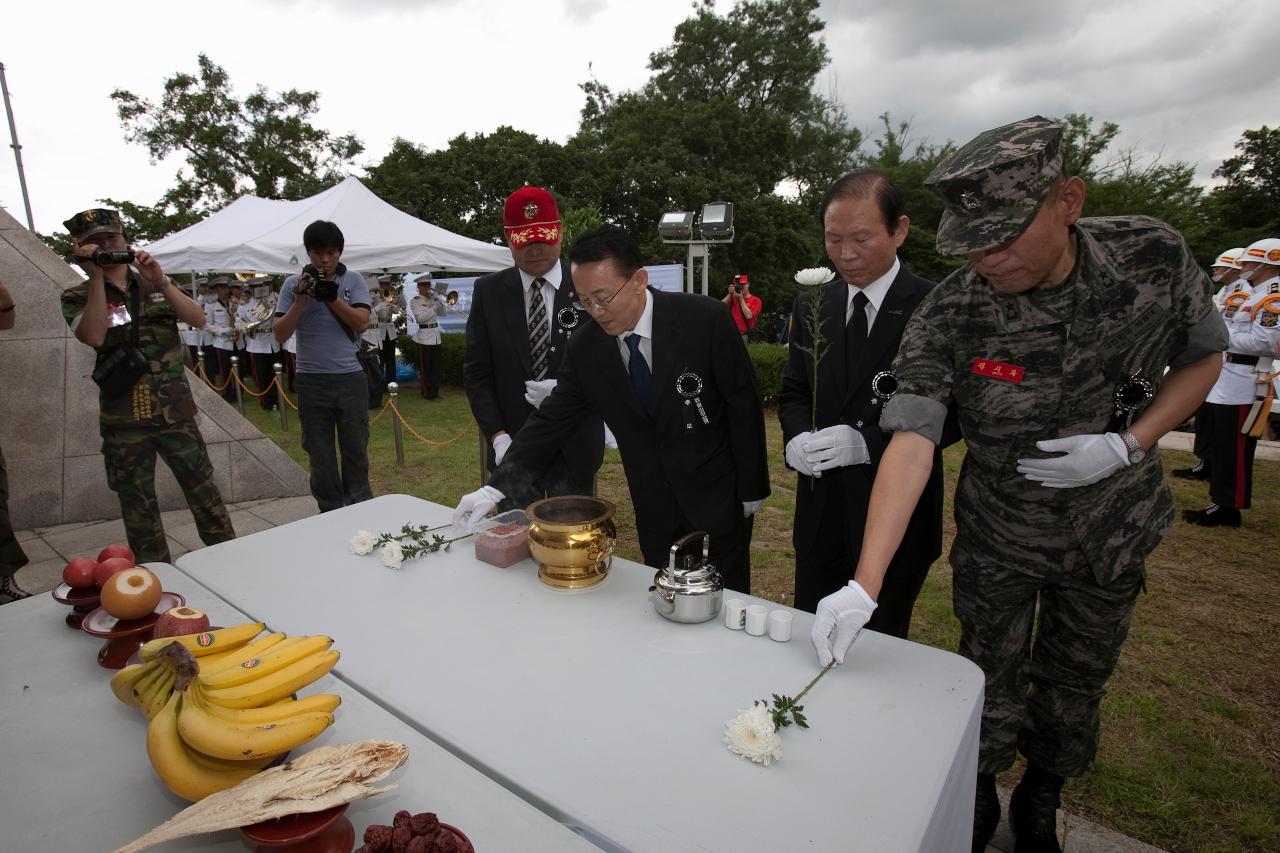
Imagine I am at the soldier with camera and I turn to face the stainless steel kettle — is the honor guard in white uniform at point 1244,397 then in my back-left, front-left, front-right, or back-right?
front-left

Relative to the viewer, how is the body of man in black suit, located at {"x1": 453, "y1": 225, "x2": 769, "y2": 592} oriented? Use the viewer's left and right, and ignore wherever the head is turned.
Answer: facing the viewer and to the left of the viewer

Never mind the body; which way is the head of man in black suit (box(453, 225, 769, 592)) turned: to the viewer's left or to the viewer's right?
to the viewer's left

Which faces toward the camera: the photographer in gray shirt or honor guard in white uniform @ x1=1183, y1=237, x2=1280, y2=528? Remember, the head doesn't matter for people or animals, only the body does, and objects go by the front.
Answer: the photographer in gray shirt

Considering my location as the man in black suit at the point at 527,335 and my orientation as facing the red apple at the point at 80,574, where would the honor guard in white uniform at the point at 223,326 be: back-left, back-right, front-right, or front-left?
back-right

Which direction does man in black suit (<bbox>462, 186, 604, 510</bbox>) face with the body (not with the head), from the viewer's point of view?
toward the camera

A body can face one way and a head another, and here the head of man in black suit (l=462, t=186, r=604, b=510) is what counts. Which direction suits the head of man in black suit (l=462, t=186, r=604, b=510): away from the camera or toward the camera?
toward the camera

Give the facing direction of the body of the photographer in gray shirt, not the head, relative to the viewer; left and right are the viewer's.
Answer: facing the viewer

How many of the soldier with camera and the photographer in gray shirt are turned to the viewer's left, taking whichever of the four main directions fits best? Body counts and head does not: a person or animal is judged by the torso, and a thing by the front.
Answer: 0

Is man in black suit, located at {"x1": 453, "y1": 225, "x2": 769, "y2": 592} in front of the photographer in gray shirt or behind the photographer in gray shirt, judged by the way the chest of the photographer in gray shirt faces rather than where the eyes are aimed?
in front

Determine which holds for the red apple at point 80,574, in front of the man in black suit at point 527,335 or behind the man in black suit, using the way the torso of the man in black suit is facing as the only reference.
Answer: in front

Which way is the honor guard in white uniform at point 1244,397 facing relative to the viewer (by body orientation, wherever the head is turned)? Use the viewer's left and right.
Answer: facing to the left of the viewer

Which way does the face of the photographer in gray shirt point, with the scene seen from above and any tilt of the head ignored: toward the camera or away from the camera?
toward the camera

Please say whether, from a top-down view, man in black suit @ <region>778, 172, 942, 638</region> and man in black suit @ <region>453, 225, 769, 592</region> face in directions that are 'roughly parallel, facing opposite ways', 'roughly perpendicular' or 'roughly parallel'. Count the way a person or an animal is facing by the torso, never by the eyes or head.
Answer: roughly parallel
